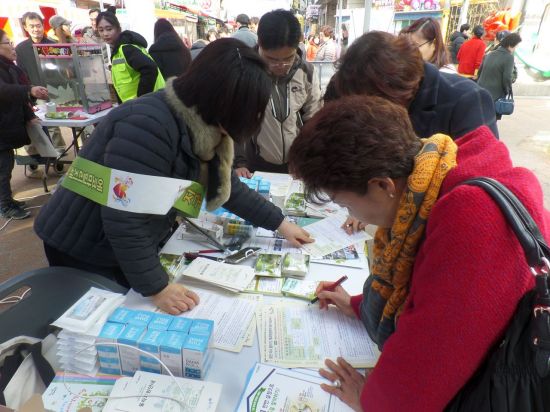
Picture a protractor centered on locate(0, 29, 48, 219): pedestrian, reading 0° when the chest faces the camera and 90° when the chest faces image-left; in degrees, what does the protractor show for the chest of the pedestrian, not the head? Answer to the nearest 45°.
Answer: approximately 270°

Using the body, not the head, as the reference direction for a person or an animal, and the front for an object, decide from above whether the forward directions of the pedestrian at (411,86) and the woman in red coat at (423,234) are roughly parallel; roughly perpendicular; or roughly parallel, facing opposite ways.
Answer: roughly parallel

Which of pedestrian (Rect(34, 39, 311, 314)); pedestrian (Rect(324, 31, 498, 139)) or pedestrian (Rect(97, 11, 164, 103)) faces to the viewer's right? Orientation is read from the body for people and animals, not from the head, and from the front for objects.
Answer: pedestrian (Rect(34, 39, 311, 314))

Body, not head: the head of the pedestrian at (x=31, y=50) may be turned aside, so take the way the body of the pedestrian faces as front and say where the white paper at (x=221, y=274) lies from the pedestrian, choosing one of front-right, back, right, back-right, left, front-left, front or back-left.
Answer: front-right

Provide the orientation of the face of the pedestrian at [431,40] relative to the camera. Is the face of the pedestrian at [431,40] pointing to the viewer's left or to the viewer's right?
to the viewer's left

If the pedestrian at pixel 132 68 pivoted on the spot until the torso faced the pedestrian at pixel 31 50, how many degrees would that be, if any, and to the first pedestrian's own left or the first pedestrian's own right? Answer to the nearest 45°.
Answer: approximately 90° to the first pedestrian's own right

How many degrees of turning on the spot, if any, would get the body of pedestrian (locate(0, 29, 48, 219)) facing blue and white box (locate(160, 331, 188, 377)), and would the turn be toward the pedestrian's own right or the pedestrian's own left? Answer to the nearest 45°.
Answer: approximately 90° to the pedestrian's own right

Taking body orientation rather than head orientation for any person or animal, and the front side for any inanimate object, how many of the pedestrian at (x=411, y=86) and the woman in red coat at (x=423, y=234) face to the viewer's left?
2

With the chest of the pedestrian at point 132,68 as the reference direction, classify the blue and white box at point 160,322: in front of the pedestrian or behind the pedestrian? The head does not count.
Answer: in front

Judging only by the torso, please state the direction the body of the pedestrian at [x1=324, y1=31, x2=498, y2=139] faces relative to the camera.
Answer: to the viewer's left

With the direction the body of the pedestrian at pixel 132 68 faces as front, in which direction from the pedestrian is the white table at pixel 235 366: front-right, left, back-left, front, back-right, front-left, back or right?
front-left

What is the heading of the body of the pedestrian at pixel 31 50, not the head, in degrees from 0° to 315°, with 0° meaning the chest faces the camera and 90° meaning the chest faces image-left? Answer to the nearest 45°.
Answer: approximately 315°

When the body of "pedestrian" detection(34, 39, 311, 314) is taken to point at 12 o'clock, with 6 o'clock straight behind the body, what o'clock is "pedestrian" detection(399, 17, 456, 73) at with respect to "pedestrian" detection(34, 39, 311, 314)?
"pedestrian" detection(399, 17, 456, 73) is roughly at 11 o'clock from "pedestrian" detection(34, 39, 311, 314).

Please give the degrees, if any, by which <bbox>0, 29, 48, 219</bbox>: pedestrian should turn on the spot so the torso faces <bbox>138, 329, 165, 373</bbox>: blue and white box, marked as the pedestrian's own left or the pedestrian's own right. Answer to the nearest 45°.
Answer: approximately 90° to the pedestrian's own right

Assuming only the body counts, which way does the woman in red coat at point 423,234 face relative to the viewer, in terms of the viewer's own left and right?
facing to the left of the viewer

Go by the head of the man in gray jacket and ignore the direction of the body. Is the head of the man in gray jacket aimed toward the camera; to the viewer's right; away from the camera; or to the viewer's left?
toward the camera
